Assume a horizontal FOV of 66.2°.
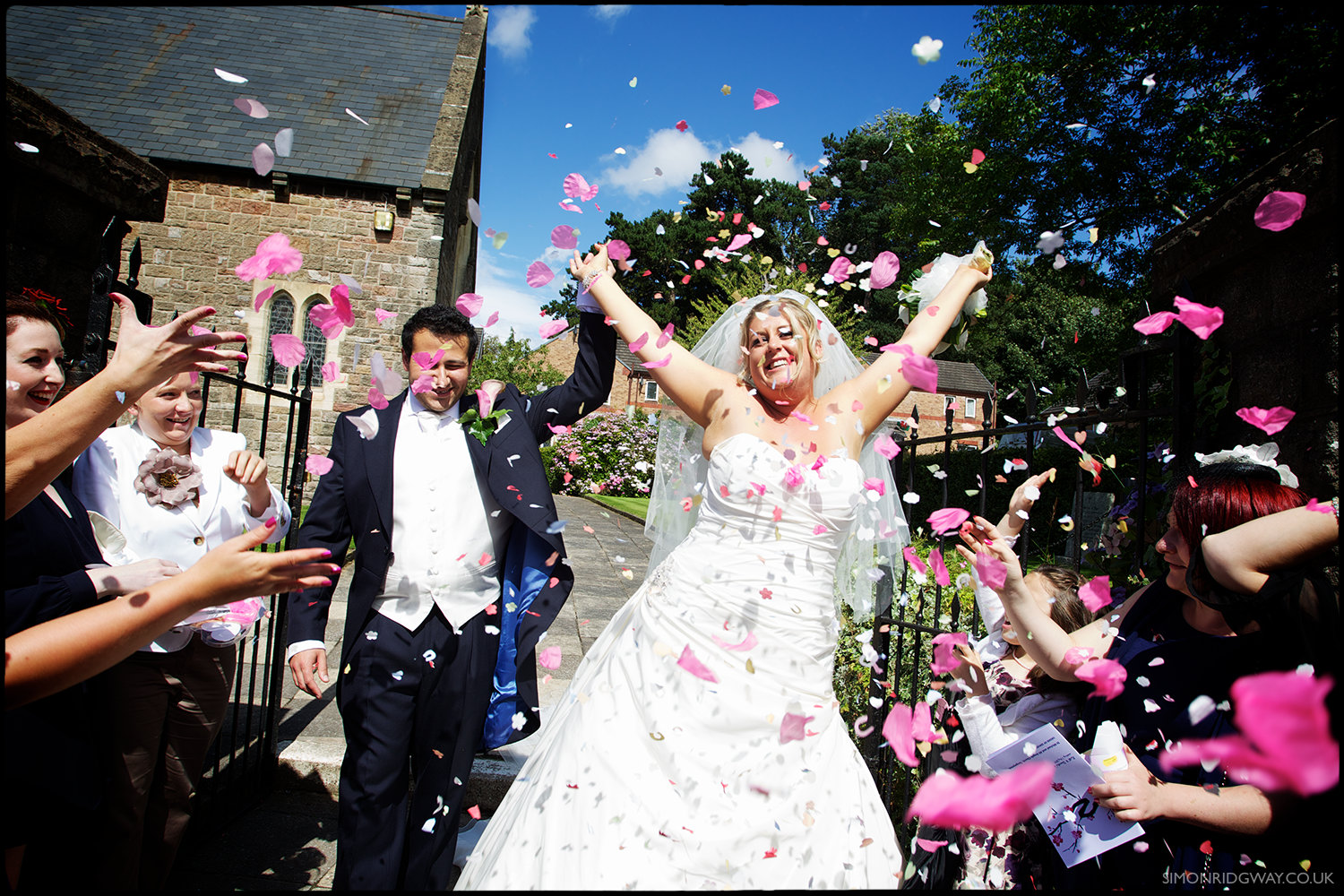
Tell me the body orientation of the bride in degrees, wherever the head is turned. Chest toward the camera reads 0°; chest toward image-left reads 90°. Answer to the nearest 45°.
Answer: approximately 0°

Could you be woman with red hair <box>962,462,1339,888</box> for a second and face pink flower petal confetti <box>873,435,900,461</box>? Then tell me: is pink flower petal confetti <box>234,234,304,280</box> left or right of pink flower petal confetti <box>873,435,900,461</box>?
left

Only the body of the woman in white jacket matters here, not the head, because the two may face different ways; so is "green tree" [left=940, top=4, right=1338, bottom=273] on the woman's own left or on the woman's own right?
on the woman's own left

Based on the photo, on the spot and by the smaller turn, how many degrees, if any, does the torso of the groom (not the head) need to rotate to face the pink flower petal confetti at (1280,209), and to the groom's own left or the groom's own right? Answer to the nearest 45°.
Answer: approximately 45° to the groom's own left

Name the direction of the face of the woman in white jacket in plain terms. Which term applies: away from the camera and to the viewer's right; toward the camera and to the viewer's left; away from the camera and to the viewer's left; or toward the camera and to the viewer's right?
toward the camera and to the viewer's right

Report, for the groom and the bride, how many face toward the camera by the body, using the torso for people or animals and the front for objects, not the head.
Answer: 2

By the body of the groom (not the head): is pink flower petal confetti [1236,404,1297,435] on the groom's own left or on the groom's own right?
on the groom's own left

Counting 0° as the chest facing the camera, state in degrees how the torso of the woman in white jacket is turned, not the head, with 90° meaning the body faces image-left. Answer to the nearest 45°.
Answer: approximately 315°
